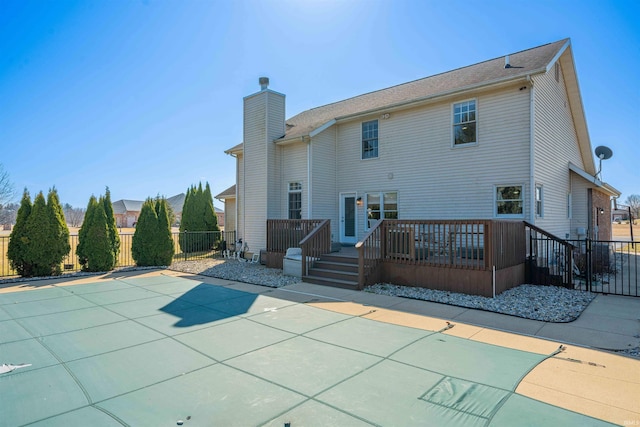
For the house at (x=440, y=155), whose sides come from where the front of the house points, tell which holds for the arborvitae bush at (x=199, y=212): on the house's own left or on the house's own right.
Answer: on the house's own left

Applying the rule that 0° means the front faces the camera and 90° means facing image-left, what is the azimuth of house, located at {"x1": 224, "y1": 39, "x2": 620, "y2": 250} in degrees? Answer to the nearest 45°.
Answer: approximately 225°

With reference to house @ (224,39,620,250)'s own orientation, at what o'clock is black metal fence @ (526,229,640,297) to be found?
The black metal fence is roughly at 3 o'clock from the house.

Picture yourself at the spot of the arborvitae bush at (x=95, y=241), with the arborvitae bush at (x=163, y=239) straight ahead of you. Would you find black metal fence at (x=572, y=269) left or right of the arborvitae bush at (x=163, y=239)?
right
